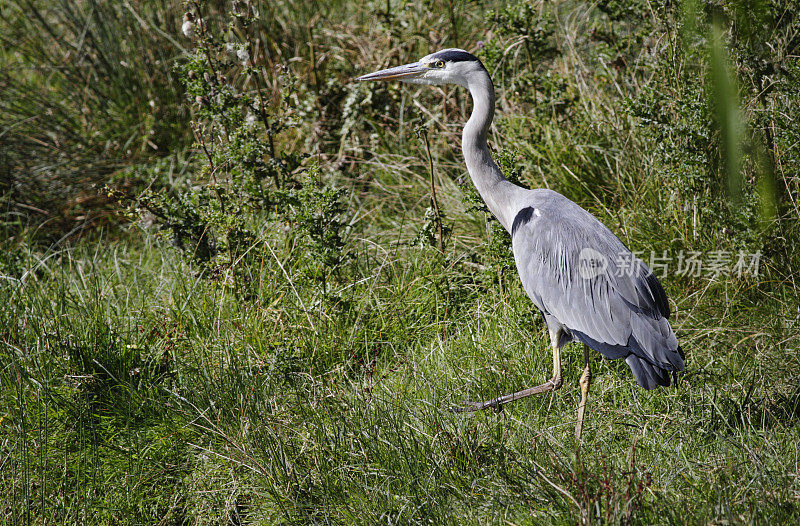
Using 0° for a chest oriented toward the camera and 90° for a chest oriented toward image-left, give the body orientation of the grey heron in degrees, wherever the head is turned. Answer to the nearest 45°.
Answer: approximately 90°
